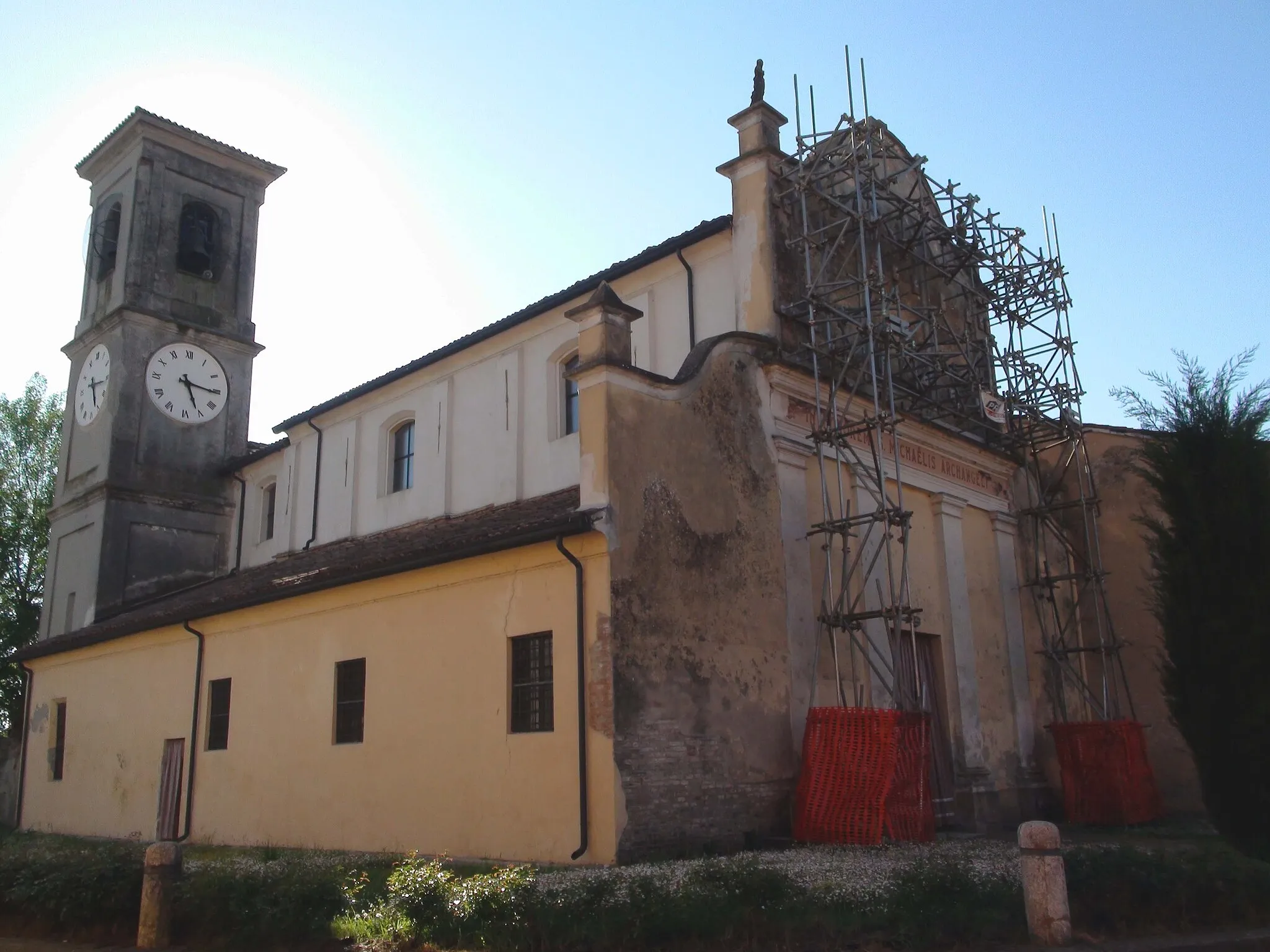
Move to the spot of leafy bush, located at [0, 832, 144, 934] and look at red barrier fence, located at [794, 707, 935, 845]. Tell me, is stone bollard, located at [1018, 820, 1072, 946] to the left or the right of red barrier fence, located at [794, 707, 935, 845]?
right

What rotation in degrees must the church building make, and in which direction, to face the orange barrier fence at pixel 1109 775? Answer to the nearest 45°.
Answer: approximately 45° to its left

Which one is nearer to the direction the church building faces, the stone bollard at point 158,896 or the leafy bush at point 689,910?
the leafy bush

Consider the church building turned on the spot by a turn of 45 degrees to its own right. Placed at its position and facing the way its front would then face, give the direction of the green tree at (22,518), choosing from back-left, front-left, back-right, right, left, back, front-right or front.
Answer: back-right

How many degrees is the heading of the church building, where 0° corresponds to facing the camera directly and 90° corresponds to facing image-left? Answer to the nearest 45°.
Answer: approximately 315°

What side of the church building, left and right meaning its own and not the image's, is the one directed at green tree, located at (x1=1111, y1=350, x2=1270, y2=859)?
front

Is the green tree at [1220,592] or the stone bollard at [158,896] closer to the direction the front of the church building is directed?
the green tree

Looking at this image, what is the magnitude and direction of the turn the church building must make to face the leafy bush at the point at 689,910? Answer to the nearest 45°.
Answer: approximately 45° to its right

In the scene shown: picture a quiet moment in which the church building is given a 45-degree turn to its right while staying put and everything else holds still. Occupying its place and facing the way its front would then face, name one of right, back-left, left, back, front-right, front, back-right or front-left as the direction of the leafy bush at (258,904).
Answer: front

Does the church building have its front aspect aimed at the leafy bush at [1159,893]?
yes
